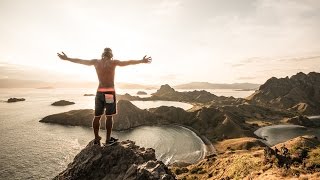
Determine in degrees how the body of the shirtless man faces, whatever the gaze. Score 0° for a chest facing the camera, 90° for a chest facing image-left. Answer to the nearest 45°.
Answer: approximately 180°

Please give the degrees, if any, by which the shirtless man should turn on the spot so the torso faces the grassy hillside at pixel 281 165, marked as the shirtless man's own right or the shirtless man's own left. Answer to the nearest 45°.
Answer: approximately 45° to the shirtless man's own right
